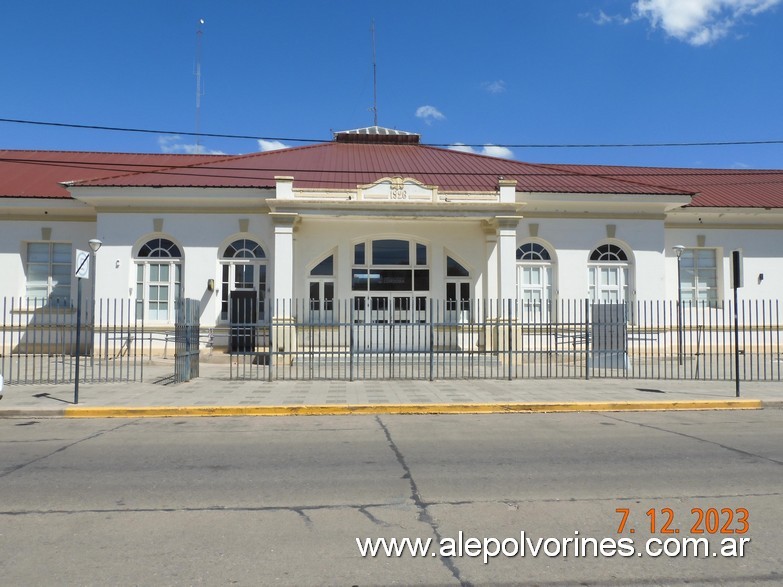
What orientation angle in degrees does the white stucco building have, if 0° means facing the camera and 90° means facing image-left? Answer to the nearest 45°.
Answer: approximately 0°
